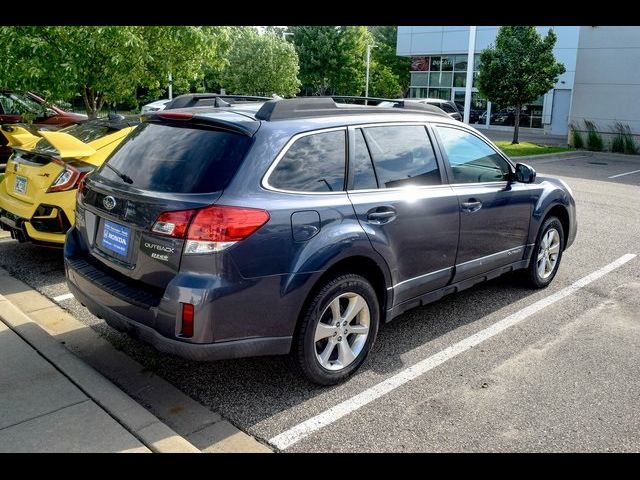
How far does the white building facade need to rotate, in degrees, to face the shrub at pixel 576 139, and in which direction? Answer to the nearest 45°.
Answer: approximately 45° to its left

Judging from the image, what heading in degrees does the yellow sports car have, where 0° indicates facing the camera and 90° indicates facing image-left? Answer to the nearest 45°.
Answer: approximately 225°

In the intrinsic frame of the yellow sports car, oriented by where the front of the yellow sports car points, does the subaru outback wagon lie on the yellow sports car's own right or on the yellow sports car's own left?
on the yellow sports car's own right

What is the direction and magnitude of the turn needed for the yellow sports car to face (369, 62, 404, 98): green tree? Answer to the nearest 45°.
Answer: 0° — it already faces it

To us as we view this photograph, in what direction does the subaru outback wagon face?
facing away from the viewer and to the right of the viewer

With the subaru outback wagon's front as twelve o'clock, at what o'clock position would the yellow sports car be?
The yellow sports car is roughly at 9 o'clock from the subaru outback wagon.

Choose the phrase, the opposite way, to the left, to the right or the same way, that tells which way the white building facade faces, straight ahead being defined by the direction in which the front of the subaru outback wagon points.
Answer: the opposite way

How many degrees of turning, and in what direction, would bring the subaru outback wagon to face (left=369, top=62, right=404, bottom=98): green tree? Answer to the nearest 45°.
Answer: approximately 45° to its left

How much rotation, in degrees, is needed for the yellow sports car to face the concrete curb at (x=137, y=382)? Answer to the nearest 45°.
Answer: approximately 135° to its right

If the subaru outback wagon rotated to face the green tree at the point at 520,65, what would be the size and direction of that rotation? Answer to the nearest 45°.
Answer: approximately 45° to its left

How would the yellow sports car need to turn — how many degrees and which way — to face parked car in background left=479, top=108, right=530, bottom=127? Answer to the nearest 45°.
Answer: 0° — it already faces it
